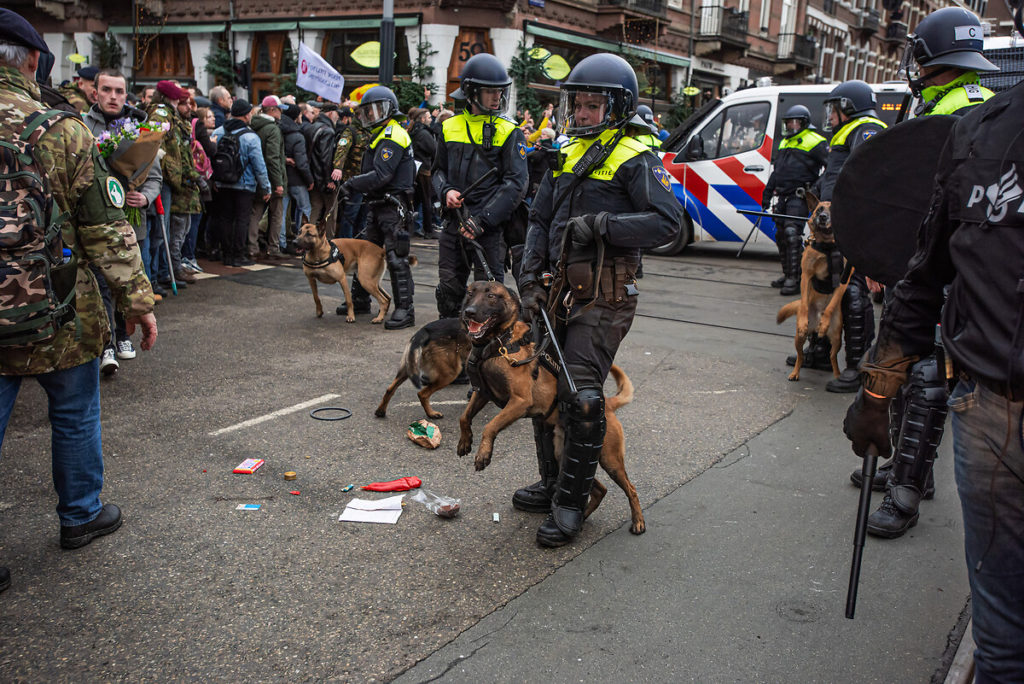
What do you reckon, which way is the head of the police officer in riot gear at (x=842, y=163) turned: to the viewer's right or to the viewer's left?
to the viewer's left

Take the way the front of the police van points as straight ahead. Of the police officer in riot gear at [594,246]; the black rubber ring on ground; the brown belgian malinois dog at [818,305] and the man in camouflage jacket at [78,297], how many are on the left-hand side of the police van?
4

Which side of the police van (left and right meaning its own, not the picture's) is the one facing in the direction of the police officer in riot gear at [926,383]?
left

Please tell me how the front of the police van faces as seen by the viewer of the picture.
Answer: facing to the left of the viewer

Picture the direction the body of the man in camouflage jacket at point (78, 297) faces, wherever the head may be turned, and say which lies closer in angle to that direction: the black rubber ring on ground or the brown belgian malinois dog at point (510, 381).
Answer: the black rubber ring on ground

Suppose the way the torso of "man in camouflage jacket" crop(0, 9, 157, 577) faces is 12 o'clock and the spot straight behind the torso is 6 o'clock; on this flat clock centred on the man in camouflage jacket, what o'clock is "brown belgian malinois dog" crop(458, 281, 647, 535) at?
The brown belgian malinois dog is roughly at 2 o'clock from the man in camouflage jacket.

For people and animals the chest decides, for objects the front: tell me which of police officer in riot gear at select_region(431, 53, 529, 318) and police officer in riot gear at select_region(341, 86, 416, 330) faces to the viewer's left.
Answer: police officer in riot gear at select_region(341, 86, 416, 330)

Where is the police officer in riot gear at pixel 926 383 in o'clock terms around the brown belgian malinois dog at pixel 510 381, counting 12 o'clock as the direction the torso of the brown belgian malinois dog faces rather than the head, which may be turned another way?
The police officer in riot gear is roughly at 7 o'clock from the brown belgian malinois dog.

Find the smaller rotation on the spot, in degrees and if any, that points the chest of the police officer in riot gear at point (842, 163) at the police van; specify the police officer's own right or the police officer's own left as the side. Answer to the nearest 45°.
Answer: approximately 90° to the police officer's own right

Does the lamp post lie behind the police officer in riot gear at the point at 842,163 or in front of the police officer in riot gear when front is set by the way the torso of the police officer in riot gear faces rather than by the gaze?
in front

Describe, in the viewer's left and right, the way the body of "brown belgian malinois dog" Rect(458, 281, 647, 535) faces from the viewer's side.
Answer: facing the viewer and to the left of the viewer

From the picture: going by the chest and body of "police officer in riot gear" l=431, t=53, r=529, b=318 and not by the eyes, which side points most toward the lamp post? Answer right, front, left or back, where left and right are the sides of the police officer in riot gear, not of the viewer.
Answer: back

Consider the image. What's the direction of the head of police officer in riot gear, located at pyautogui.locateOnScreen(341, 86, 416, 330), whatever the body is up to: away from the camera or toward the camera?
toward the camera

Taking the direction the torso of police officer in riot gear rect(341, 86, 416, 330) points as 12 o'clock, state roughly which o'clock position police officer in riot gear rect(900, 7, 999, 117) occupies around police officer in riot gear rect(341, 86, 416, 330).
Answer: police officer in riot gear rect(900, 7, 999, 117) is roughly at 8 o'clock from police officer in riot gear rect(341, 86, 416, 330).

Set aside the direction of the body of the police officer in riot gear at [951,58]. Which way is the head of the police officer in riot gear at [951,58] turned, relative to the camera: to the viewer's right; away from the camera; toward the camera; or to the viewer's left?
to the viewer's left

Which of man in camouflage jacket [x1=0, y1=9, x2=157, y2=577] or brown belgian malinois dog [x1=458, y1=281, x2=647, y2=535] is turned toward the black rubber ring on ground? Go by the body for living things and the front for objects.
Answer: the man in camouflage jacket

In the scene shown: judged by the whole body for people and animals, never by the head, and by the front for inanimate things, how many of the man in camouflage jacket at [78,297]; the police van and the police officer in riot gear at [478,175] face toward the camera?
1

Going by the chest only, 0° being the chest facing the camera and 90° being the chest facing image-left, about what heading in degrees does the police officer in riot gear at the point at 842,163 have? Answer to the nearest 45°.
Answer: approximately 90°

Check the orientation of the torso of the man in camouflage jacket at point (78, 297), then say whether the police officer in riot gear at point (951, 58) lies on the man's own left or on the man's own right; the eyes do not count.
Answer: on the man's own right
